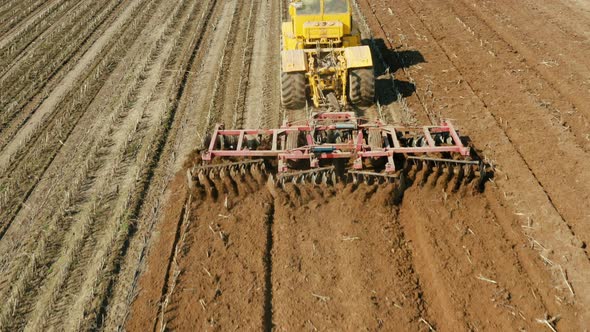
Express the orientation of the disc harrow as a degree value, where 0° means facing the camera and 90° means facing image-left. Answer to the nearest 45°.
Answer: approximately 180°

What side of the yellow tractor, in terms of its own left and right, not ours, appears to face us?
back

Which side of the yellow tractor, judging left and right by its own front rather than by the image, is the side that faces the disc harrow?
back

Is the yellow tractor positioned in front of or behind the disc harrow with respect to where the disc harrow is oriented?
in front
